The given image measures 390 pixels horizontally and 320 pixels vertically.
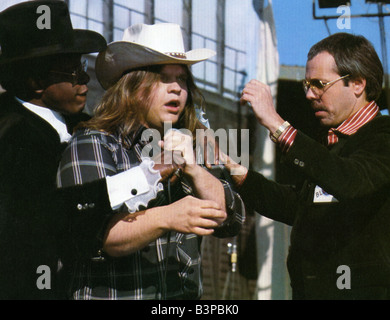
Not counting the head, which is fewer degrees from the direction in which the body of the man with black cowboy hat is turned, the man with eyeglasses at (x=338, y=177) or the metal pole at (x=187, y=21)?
the man with eyeglasses

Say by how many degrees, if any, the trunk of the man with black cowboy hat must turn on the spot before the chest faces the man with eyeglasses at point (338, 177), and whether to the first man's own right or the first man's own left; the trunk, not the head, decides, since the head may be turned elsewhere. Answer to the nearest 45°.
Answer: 0° — they already face them

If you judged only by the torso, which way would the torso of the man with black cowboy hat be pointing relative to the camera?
to the viewer's right

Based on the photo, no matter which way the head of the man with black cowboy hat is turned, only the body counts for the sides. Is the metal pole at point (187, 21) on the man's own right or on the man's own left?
on the man's own left

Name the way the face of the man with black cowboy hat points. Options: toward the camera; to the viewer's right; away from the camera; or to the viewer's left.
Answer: to the viewer's right
